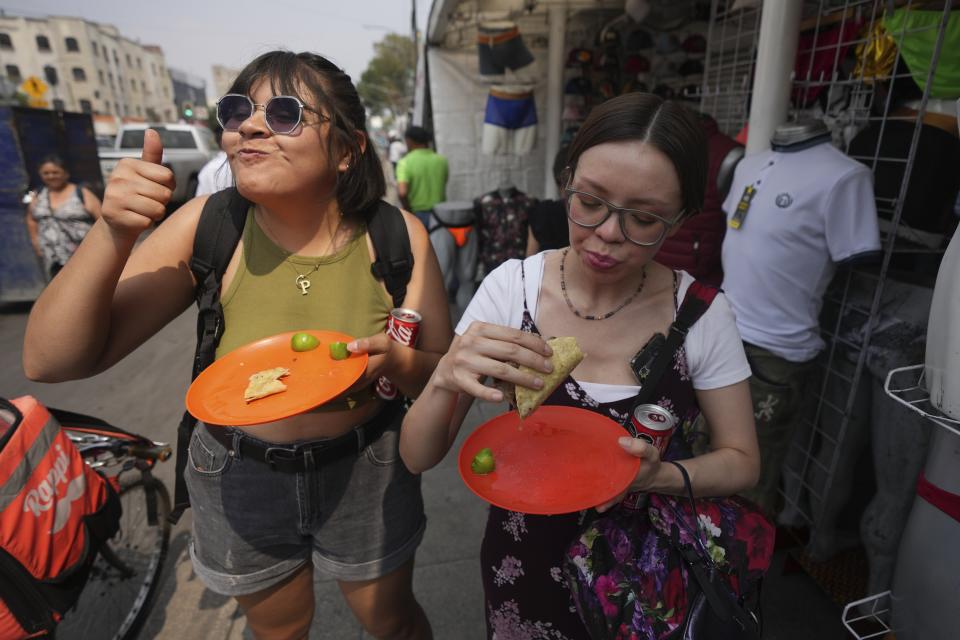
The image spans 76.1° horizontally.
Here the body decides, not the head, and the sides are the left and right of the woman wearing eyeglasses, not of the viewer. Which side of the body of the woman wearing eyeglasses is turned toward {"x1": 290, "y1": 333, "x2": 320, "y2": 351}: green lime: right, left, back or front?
right

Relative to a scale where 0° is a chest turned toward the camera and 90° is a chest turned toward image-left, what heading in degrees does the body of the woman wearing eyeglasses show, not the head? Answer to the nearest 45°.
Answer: approximately 0°

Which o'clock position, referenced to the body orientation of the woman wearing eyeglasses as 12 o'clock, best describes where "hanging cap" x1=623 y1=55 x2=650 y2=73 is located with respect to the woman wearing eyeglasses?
The hanging cap is roughly at 6 o'clock from the woman wearing eyeglasses.

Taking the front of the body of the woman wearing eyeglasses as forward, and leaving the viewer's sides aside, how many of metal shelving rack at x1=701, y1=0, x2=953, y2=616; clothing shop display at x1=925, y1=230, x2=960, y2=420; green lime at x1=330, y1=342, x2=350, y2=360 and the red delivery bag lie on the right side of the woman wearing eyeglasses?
2

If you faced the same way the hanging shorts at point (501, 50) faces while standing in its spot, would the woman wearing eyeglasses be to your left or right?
on your left

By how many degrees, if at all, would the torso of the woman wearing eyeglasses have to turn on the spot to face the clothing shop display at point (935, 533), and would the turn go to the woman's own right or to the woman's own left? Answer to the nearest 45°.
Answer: approximately 90° to the woman's own left

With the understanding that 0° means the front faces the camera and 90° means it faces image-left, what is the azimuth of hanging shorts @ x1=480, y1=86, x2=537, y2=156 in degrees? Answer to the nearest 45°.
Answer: approximately 0°
